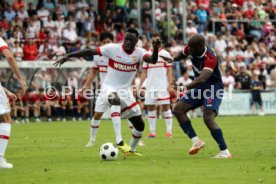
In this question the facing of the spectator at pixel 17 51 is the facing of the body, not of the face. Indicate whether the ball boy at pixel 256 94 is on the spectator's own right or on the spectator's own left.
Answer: on the spectator's own left

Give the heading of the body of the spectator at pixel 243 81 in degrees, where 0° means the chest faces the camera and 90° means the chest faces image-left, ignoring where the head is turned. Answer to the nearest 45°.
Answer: approximately 0°

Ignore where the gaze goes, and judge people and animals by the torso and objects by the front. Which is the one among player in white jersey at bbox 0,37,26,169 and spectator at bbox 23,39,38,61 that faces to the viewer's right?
the player in white jersey

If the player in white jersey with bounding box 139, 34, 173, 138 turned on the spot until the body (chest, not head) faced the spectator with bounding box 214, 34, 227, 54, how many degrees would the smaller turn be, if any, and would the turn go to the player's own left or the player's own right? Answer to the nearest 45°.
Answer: approximately 180°

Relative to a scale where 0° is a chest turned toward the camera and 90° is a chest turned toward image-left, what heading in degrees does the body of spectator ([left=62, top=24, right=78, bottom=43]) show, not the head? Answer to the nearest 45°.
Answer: approximately 0°

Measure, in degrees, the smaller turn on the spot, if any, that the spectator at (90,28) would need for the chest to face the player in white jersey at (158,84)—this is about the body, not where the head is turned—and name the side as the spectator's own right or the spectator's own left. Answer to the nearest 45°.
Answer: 0° — they already face them

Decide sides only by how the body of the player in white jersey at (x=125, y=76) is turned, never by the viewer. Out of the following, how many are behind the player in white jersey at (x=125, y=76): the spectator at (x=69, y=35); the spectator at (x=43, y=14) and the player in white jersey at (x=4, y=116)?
2

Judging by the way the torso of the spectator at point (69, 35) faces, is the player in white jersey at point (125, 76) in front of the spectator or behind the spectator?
in front

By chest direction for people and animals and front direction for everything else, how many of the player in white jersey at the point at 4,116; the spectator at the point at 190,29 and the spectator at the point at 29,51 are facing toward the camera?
2

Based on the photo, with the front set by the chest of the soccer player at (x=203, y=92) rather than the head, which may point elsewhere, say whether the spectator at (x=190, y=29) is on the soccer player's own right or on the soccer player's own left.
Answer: on the soccer player's own right
